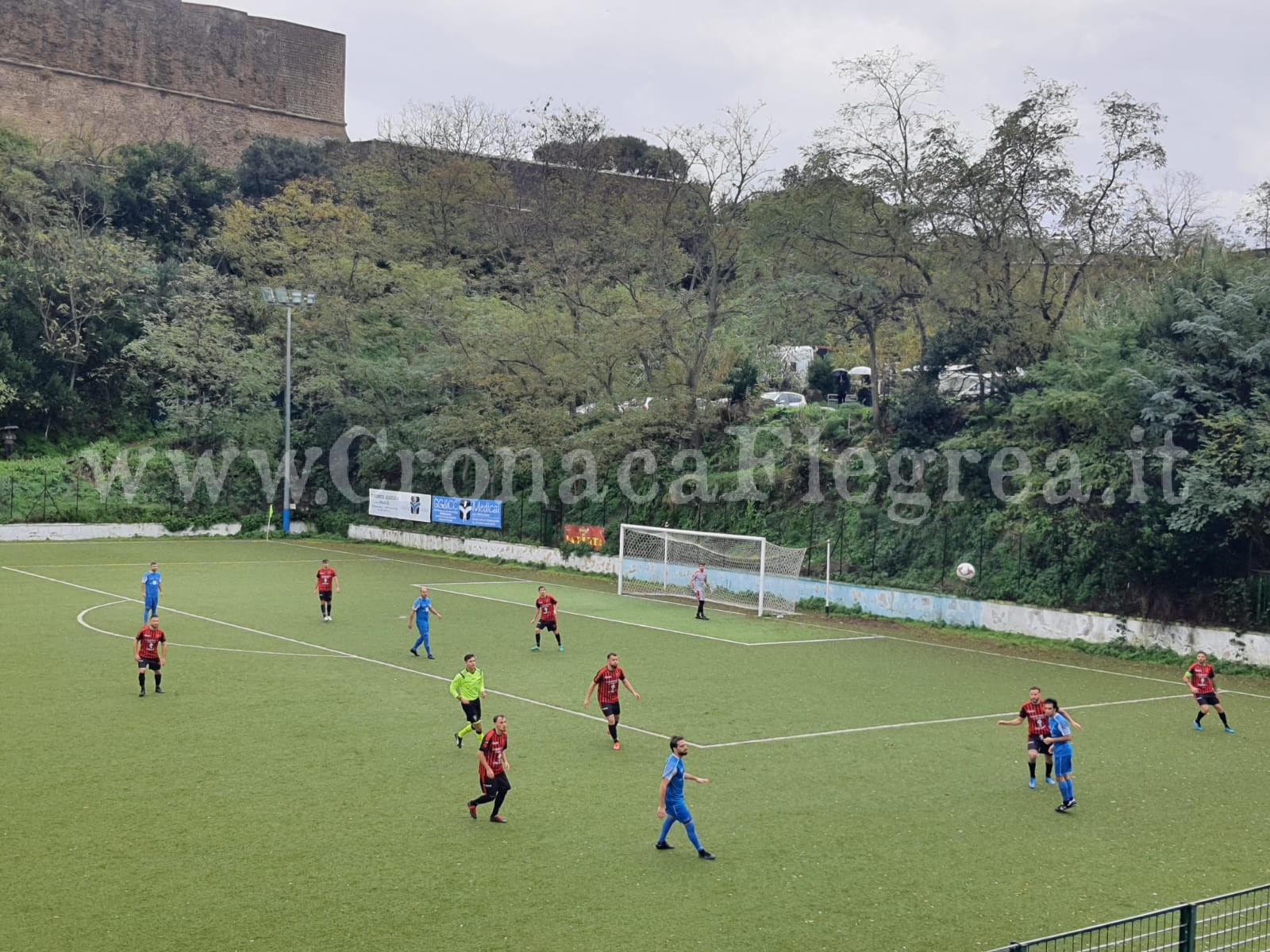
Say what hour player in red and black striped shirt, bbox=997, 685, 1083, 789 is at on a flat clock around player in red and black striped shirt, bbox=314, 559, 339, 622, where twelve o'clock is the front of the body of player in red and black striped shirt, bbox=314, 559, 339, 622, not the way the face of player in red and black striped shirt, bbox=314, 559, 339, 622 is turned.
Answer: player in red and black striped shirt, bbox=997, 685, 1083, 789 is roughly at 11 o'clock from player in red and black striped shirt, bbox=314, 559, 339, 622.

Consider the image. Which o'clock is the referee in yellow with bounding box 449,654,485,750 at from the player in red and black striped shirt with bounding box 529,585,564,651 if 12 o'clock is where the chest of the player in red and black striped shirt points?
The referee in yellow is roughly at 12 o'clock from the player in red and black striped shirt.

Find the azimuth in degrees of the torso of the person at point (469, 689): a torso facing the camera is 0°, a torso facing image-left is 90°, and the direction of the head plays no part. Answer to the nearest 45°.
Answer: approximately 315°

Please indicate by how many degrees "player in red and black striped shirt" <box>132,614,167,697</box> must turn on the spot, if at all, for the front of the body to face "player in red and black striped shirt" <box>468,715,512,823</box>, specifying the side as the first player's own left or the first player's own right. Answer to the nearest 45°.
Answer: approximately 45° to the first player's own left

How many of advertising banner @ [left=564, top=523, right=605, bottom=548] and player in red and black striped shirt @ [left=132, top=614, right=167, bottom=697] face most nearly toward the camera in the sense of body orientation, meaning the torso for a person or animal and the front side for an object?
2

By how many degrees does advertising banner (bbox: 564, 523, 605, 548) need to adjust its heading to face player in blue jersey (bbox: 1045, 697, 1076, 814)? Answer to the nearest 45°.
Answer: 0° — it already faces them

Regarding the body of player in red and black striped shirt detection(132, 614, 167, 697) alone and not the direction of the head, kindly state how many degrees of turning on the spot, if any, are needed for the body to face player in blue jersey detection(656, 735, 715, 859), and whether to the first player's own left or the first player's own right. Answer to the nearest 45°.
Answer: approximately 45° to the first player's own left

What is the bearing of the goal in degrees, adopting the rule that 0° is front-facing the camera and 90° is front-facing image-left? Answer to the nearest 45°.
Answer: approximately 45°
